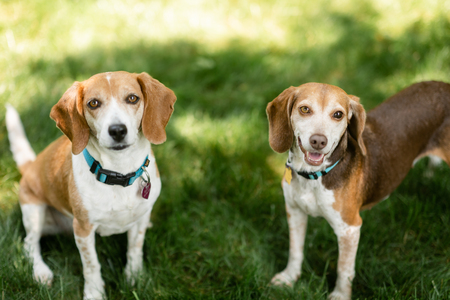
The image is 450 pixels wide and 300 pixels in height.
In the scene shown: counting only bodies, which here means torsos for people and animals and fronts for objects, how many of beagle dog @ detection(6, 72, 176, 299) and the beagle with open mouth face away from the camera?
0

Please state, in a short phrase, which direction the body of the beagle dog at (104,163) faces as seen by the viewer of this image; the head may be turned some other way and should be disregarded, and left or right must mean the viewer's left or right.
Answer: facing the viewer and to the right of the viewer

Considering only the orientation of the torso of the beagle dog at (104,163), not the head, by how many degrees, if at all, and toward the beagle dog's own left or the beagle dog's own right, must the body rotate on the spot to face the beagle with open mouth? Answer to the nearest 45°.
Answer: approximately 45° to the beagle dog's own left

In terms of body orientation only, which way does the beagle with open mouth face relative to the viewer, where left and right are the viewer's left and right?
facing the viewer and to the left of the viewer

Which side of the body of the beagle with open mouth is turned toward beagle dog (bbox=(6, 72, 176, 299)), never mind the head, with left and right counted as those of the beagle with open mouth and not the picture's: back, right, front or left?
front
